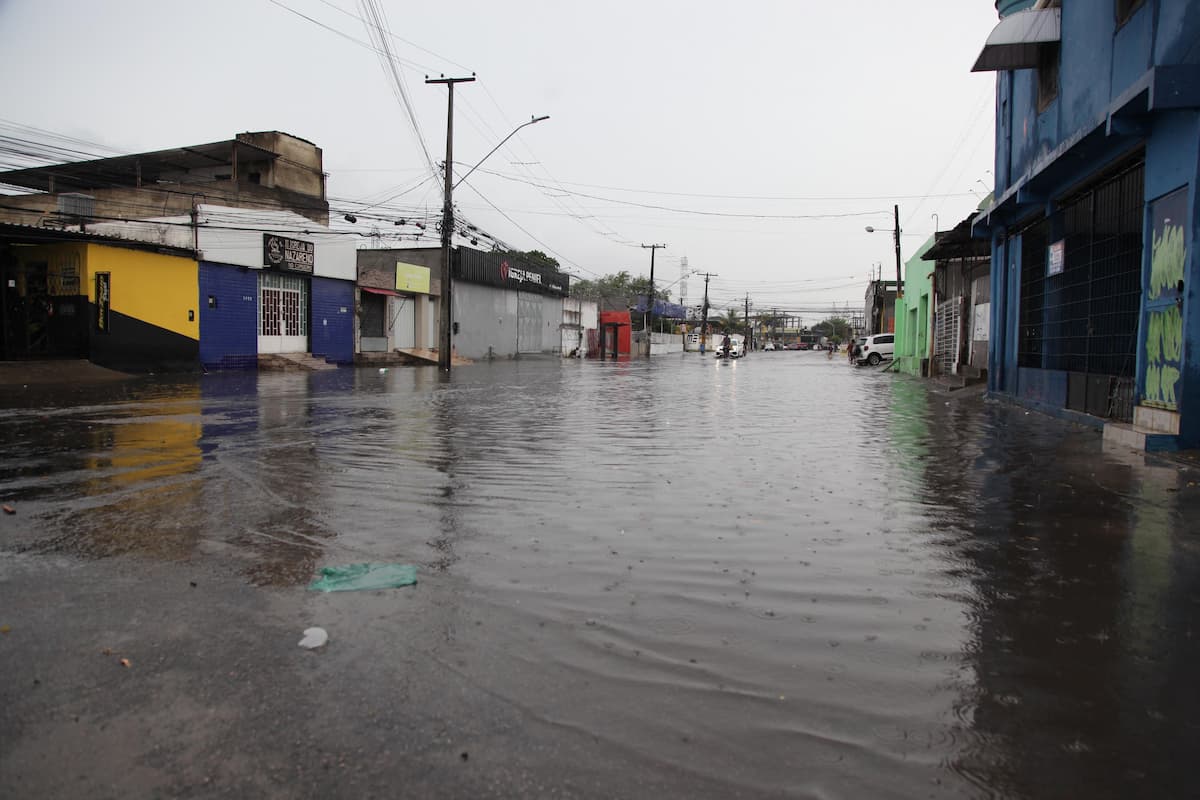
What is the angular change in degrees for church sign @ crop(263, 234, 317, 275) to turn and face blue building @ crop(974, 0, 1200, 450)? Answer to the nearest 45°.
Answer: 0° — it already faces it

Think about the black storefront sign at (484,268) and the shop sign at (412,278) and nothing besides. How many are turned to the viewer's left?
0

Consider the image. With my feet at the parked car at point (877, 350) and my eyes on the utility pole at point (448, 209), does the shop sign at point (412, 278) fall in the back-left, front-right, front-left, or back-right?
front-right

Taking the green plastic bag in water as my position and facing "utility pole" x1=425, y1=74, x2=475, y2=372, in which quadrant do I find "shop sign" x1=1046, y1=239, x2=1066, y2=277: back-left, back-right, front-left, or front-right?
front-right

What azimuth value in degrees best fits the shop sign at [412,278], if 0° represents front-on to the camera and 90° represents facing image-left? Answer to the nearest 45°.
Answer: approximately 315°

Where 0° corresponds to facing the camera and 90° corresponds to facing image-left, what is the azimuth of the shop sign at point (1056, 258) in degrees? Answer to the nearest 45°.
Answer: approximately 45°

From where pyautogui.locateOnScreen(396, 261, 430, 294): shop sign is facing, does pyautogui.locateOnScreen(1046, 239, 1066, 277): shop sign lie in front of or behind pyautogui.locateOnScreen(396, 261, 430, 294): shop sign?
in front

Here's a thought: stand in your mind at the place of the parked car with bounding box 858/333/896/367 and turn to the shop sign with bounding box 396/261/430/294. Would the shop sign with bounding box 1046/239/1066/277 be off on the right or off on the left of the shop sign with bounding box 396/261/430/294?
left

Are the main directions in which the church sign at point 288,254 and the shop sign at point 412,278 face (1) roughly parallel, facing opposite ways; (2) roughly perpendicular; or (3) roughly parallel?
roughly parallel

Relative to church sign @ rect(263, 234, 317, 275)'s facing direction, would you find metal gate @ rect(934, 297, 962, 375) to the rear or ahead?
ahead

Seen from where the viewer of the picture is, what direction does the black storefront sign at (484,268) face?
facing the viewer and to the right of the viewer

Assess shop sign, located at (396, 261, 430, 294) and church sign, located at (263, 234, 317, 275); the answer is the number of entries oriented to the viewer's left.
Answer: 0

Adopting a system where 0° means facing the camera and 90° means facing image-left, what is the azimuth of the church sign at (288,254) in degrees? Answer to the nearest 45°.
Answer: approximately 315°

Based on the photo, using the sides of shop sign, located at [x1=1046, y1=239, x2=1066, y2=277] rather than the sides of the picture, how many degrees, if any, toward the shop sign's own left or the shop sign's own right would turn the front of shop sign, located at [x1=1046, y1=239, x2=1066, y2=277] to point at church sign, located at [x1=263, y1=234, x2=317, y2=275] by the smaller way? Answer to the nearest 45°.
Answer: approximately 45° to the shop sign's own right

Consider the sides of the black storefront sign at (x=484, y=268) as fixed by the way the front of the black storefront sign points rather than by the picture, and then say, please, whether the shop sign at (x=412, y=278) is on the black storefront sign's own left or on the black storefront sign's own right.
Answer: on the black storefront sign's own right

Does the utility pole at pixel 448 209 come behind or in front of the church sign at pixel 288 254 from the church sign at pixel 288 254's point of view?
in front

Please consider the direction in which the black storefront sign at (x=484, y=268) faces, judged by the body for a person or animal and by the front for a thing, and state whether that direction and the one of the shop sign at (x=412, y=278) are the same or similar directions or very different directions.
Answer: same or similar directions
